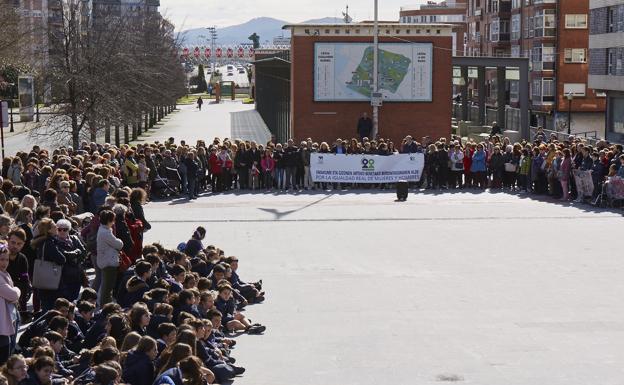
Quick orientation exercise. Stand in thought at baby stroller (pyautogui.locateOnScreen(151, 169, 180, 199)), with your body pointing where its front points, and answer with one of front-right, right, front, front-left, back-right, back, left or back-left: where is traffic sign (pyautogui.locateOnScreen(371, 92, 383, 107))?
front-left

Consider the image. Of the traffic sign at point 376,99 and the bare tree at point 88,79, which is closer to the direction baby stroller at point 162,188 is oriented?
the traffic sign

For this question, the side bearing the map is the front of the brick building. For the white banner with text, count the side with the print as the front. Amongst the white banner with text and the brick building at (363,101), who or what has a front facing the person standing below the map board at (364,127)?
the brick building

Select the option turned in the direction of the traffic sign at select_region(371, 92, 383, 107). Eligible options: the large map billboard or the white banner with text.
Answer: the large map billboard

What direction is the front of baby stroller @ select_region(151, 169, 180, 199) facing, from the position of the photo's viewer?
facing to the right of the viewer

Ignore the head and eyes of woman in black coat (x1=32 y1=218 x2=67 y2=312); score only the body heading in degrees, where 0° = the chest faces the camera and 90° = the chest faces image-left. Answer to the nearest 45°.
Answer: approximately 270°

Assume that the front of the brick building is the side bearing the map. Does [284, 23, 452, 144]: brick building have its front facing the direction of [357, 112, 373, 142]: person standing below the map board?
yes

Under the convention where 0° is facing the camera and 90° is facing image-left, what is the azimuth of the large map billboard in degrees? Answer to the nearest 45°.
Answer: approximately 0°

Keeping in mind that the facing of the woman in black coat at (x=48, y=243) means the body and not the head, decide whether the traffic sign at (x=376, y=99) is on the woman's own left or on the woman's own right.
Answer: on the woman's own left

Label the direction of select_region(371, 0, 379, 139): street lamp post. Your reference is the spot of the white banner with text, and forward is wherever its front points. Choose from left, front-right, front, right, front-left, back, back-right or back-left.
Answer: back
